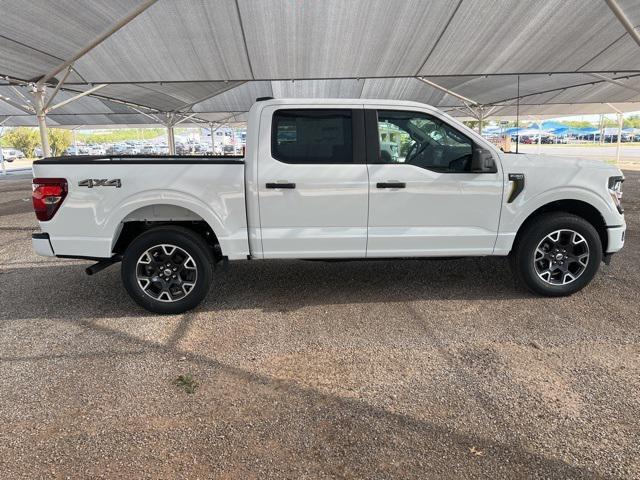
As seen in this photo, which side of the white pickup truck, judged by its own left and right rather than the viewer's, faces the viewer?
right

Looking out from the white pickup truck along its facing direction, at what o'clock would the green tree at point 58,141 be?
The green tree is roughly at 8 o'clock from the white pickup truck.
